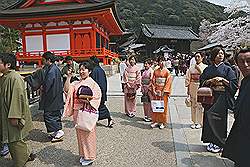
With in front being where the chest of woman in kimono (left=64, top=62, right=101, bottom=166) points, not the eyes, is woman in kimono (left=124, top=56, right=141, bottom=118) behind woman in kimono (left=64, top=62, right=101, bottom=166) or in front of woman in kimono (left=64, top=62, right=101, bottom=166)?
behind

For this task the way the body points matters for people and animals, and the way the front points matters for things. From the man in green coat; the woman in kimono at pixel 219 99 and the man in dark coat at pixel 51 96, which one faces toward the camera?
the woman in kimono

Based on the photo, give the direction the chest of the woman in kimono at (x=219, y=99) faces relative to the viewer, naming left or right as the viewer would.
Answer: facing the viewer

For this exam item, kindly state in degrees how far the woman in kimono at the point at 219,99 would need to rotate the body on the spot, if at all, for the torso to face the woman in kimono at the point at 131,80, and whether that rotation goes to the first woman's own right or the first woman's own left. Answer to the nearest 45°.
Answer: approximately 135° to the first woman's own right

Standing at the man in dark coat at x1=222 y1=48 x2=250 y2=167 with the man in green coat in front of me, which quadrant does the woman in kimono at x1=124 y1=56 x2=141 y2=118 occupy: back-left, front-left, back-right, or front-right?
front-right

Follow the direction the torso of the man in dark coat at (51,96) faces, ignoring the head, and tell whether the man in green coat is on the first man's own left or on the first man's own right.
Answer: on the first man's own left

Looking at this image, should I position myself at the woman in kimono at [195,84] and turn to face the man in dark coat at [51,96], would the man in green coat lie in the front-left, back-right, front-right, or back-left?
front-left
